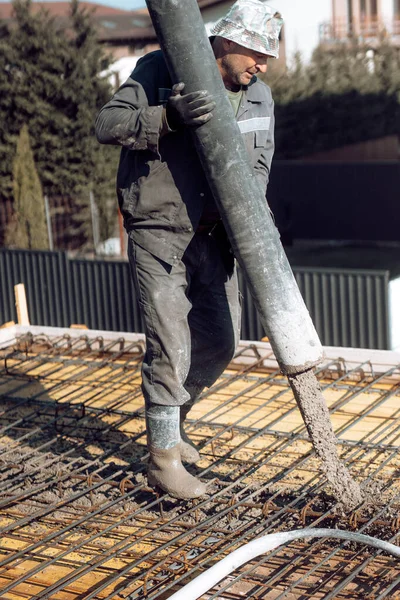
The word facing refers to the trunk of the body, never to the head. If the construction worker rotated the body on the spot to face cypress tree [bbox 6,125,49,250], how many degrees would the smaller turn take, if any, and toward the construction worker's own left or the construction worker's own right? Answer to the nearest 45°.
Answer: approximately 135° to the construction worker's own left

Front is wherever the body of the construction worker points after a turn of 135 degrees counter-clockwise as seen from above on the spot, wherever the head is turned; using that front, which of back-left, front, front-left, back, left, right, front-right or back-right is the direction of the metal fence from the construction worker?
front
